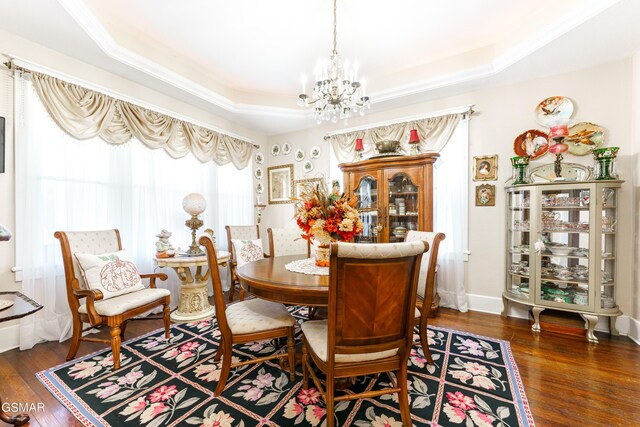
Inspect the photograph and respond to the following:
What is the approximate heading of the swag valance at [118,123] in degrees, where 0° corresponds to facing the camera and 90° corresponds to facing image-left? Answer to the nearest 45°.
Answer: approximately 315°

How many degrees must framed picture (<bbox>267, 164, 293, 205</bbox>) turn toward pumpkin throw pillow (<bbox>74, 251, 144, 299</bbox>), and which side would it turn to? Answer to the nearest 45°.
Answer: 0° — it already faces it

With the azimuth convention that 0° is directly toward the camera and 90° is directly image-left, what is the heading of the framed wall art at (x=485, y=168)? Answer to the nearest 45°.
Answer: approximately 0°

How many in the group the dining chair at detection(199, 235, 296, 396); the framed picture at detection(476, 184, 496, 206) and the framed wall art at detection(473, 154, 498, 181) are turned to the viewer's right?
1

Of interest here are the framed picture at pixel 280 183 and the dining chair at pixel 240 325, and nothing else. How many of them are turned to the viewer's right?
1

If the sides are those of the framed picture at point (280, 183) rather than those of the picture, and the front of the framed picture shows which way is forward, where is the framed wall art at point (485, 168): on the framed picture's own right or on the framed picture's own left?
on the framed picture's own left

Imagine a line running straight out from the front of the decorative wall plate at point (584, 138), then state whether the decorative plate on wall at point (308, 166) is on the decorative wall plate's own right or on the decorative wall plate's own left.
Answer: on the decorative wall plate's own right

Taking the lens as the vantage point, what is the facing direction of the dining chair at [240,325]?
facing to the right of the viewer
